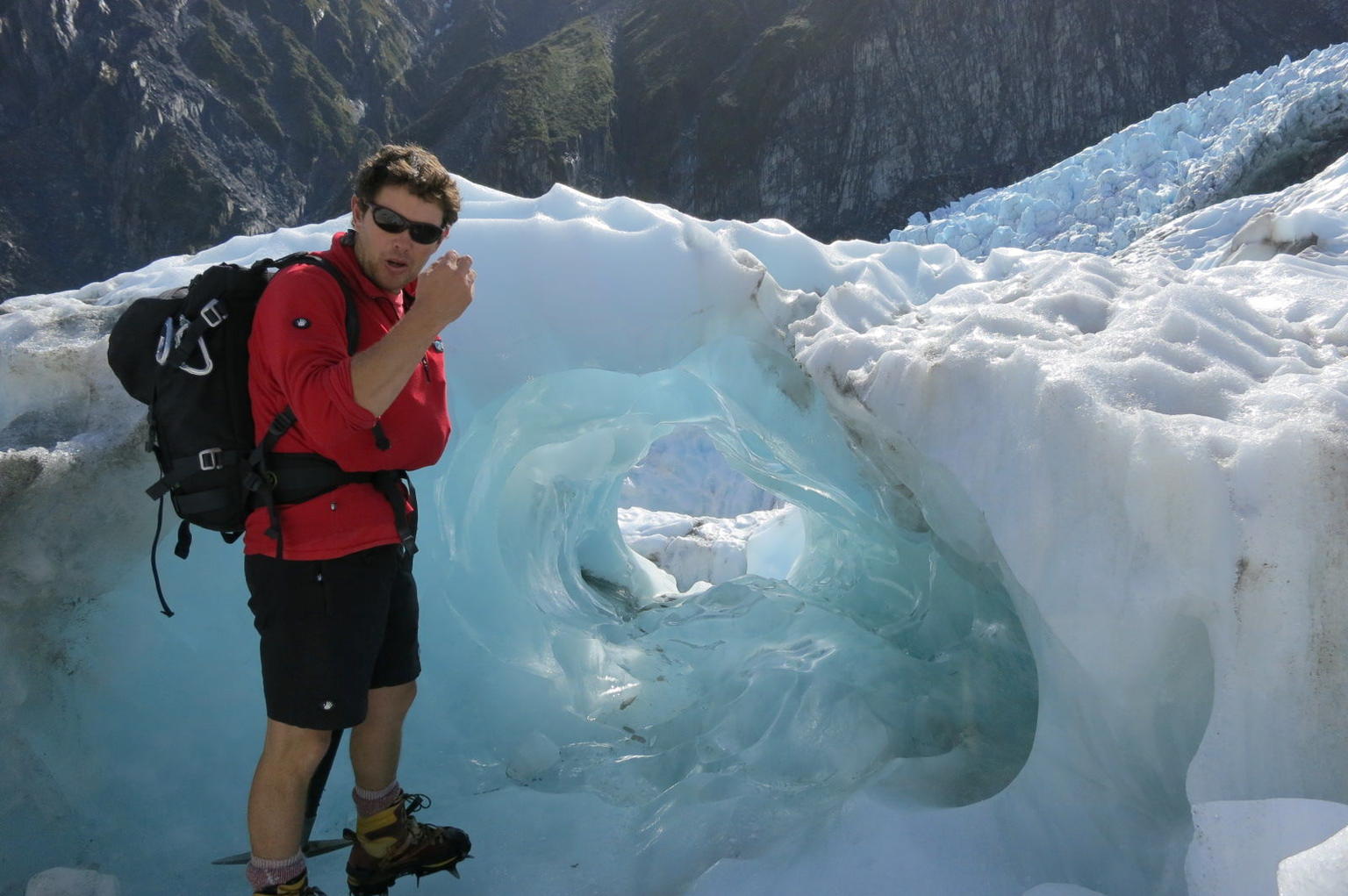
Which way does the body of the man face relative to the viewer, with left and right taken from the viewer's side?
facing the viewer and to the right of the viewer

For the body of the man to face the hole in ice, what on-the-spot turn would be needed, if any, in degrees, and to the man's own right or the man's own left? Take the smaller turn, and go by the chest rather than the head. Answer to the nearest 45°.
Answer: approximately 90° to the man's own left
